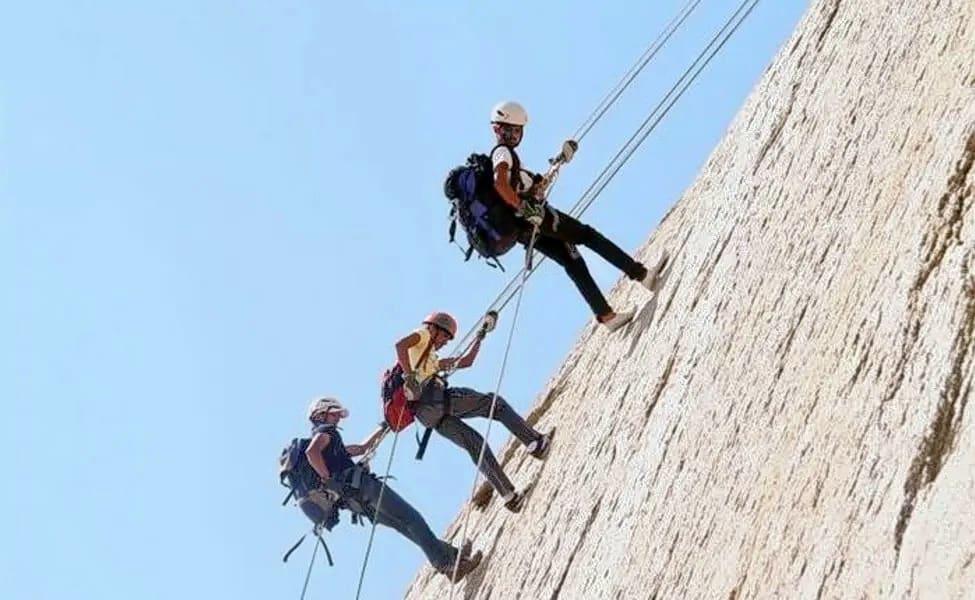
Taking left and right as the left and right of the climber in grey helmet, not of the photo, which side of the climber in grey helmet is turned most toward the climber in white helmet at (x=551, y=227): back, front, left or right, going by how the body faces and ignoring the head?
front

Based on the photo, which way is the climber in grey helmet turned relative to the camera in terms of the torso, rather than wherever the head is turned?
to the viewer's right

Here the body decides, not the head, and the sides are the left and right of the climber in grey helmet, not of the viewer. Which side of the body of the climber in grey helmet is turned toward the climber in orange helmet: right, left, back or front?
front
